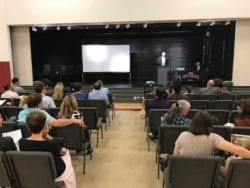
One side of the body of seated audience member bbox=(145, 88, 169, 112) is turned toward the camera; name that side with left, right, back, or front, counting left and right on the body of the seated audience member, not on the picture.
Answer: back

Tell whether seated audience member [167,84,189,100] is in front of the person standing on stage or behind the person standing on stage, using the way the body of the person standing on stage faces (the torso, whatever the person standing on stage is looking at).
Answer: in front

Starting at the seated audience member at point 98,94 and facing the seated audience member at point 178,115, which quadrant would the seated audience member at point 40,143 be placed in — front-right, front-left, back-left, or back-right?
front-right

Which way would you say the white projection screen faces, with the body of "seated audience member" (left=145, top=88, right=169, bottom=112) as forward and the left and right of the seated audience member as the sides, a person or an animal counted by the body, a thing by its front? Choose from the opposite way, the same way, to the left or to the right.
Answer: the opposite way

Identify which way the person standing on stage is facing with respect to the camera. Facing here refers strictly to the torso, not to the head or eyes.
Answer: toward the camera

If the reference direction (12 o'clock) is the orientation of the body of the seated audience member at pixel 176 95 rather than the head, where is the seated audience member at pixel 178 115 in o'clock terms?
the seated audience member at pixel 178 115 is roughly at 6 o'clock from the seated audience member at pixel 176 95.

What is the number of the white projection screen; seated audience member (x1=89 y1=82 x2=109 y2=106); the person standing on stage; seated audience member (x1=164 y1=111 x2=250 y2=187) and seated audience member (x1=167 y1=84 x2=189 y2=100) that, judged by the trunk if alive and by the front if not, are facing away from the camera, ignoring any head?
3

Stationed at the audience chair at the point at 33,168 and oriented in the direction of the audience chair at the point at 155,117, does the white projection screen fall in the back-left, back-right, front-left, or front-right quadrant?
front-left

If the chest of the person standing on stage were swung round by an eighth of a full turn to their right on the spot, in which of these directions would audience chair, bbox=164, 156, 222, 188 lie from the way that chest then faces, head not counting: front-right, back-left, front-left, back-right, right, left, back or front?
front-left

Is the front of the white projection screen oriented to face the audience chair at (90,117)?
yes

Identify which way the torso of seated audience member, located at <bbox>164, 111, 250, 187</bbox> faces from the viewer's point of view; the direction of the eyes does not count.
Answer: away from the camera

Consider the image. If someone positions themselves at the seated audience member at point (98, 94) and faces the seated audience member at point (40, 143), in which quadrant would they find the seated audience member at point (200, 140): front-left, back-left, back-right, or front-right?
front-left

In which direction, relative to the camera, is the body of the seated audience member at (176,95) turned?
away from the camera

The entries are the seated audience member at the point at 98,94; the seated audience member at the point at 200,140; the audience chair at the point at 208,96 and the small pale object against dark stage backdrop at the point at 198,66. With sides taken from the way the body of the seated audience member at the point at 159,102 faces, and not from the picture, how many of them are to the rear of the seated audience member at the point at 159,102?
1

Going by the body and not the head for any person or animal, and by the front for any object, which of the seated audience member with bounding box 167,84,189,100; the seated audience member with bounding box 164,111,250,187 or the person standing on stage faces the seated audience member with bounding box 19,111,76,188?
the person standing on stage

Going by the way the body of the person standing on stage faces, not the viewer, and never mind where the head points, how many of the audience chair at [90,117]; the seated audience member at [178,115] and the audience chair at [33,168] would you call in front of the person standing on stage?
3

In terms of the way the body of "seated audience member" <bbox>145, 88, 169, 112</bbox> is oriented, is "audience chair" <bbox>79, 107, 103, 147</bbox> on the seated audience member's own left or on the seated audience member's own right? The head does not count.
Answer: on the seated audience member's own left

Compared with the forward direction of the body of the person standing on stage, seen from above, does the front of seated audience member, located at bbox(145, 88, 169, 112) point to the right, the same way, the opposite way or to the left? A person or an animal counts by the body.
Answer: the opposite way

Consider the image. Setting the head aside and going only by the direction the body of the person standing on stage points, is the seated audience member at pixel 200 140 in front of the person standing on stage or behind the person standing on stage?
in front

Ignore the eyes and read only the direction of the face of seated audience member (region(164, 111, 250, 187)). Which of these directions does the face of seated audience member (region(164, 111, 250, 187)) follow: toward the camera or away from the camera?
away from the camera

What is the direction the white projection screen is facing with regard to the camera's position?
facing the viewer

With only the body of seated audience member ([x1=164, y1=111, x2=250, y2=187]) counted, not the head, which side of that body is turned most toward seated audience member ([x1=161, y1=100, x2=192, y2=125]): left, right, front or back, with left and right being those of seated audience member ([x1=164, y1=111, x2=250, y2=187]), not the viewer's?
front
